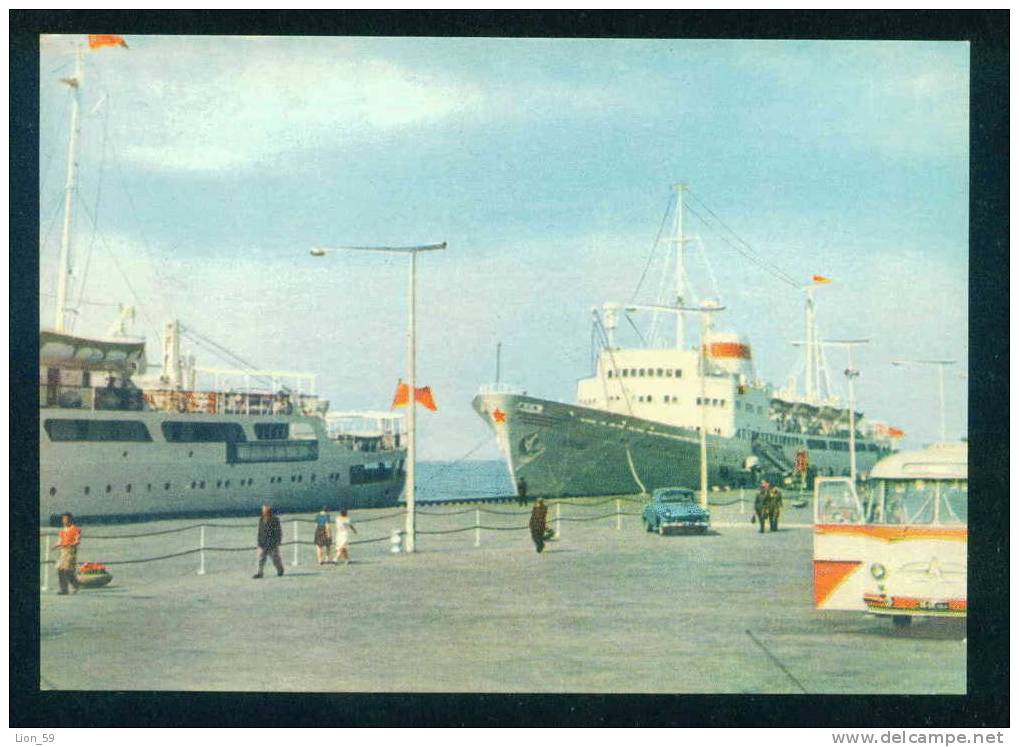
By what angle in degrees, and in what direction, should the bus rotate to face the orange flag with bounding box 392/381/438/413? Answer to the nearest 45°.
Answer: approximately 135° to its right

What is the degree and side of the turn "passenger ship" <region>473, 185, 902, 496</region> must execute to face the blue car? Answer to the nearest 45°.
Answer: approximately 45° to its left

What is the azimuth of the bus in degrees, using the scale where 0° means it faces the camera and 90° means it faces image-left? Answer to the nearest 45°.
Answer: approximately 0°

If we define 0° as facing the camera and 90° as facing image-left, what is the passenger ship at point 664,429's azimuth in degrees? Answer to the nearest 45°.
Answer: approximately 45°

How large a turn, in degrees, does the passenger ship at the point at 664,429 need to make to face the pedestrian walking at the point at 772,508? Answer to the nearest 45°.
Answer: approximately 45° to its left
